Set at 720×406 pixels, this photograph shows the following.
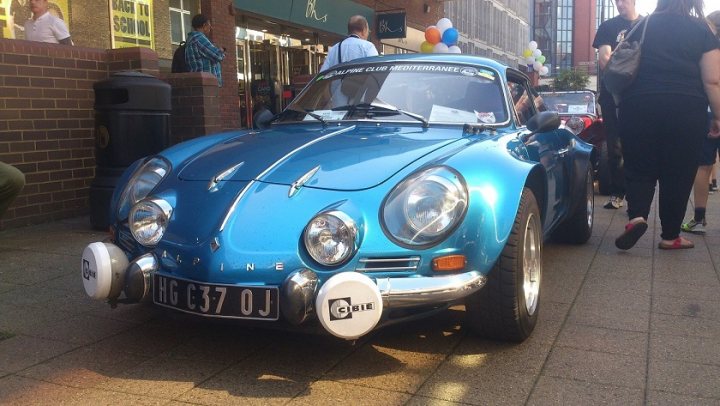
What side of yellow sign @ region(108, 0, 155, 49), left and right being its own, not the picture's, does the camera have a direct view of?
front

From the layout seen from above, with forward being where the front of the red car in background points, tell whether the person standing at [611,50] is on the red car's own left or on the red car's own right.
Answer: on the red car's own left

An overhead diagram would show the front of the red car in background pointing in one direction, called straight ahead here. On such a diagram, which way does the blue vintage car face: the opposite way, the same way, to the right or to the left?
the same way

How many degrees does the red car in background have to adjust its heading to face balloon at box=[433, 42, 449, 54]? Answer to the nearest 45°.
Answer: approximately 135° to its right

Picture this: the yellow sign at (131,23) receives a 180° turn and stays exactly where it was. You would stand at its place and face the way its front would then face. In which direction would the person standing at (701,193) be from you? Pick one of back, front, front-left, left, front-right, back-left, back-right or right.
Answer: back-right

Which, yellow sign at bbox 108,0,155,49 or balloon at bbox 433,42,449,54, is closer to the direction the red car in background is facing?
the yellow sign

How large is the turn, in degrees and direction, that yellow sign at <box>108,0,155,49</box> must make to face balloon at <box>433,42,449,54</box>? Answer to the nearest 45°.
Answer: approximately 135° to its left

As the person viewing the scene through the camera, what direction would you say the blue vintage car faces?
facing the viewer and to the left of the viewer

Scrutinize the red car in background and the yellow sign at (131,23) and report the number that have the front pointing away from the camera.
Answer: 0

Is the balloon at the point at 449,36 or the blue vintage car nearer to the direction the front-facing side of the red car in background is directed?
the blue vintage car

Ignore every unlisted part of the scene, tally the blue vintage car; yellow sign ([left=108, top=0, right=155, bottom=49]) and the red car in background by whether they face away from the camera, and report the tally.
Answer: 0

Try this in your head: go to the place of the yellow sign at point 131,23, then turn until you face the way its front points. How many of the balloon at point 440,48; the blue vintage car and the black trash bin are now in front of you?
2
